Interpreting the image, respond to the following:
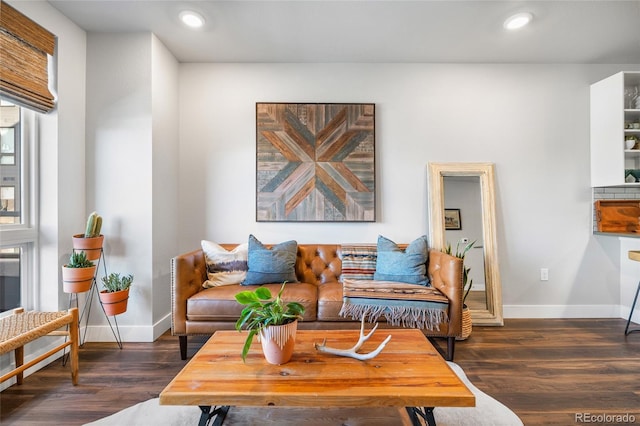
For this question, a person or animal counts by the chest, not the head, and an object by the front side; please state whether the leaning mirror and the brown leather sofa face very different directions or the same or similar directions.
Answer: same or similar directions

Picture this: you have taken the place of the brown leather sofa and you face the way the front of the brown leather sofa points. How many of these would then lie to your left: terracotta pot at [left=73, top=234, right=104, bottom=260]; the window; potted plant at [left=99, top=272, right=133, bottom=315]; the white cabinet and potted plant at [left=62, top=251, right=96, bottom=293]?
1

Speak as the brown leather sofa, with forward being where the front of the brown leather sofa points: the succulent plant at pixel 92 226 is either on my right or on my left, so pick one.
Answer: on my right

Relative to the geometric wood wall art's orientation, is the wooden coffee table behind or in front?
in front

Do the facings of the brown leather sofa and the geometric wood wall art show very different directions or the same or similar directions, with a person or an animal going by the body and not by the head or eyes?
same or similar directions

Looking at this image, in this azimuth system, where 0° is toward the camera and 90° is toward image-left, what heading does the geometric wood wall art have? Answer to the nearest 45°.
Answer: approximately 0°

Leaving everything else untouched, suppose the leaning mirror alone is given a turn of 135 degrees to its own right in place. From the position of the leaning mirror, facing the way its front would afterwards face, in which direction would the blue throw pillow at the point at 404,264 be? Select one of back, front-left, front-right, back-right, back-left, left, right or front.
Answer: left

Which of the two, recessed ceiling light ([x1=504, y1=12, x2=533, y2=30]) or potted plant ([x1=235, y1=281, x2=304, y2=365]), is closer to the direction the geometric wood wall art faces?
the potted plant

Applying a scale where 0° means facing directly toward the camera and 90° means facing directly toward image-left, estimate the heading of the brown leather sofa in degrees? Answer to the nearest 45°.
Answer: approximately 0°

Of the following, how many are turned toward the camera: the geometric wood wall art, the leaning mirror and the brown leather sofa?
3

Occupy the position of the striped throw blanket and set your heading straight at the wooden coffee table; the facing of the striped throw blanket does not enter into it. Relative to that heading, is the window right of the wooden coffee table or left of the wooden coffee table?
right

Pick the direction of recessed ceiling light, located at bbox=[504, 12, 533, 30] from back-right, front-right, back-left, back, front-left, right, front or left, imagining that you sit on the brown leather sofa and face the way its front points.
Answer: left

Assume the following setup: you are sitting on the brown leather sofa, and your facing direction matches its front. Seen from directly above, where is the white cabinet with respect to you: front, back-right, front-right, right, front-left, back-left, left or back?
left

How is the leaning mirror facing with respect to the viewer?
toward the camera

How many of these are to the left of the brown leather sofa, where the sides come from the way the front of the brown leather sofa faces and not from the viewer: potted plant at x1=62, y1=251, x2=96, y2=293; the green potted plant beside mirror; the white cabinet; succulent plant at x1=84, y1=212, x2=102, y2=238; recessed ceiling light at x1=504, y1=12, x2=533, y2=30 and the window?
3

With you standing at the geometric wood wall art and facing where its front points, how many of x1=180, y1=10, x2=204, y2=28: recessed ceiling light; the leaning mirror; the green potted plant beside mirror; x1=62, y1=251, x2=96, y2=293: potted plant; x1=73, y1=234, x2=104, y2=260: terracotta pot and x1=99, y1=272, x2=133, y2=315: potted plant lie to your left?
2

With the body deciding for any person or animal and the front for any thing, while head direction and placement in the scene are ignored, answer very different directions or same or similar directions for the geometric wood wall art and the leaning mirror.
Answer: same or similar directions
